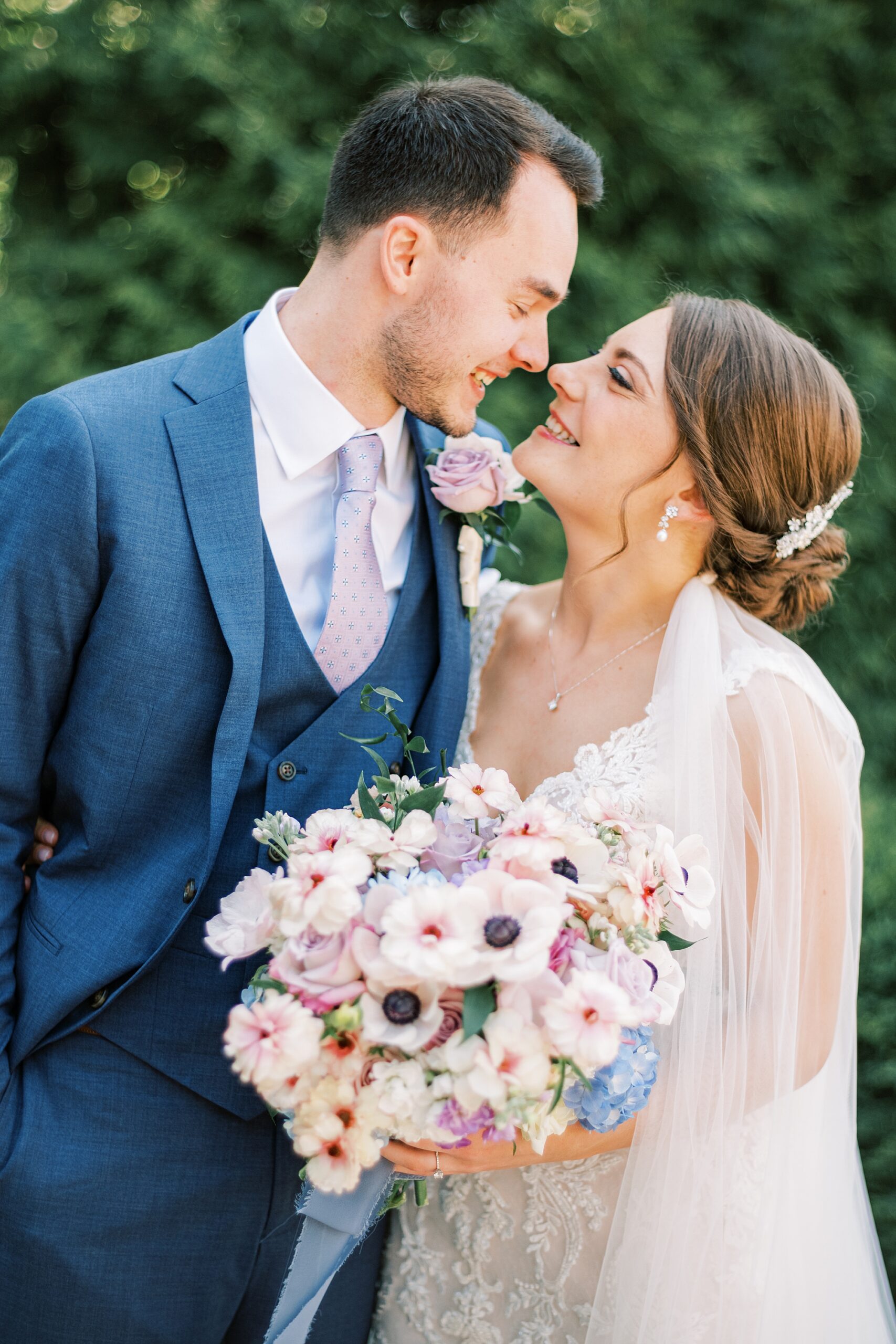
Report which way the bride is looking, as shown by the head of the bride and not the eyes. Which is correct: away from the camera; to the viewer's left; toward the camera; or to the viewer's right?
to the viewer's left

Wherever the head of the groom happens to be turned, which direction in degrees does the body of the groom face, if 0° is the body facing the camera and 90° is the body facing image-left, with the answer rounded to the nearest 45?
approximately 315°

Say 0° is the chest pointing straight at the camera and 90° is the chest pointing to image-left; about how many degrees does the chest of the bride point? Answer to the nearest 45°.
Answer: approximately 45°

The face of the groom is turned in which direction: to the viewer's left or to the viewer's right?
to the viewer's right

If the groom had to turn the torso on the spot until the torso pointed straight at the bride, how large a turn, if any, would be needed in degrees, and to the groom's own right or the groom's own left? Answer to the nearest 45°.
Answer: approximately 45° to the groom's own left
